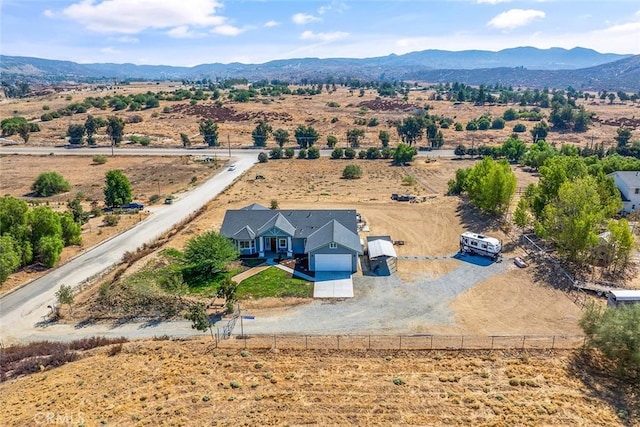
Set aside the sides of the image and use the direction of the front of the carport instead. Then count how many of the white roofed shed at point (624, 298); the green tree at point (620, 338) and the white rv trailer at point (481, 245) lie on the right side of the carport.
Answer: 0

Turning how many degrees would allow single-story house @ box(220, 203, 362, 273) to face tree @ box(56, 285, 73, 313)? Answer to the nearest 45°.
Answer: approximately 45° to its right

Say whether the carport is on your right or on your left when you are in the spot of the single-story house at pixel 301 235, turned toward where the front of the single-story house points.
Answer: on your left

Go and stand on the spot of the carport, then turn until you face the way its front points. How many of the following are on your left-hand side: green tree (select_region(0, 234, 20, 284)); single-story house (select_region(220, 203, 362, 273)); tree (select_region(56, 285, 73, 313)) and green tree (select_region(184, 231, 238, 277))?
0

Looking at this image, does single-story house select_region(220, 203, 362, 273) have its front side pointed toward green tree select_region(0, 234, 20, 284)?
no

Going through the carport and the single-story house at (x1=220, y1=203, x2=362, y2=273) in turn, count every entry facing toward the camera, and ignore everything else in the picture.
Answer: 2

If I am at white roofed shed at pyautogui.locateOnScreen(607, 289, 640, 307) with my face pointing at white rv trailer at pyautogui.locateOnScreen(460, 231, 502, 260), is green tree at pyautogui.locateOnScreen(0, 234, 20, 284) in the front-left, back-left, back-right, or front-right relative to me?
front-left

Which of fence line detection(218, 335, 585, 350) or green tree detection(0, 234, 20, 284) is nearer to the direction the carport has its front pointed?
the fence line

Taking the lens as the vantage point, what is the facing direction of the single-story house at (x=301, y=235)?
facing the viewer

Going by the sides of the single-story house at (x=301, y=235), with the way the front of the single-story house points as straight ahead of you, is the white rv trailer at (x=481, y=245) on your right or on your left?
on your left

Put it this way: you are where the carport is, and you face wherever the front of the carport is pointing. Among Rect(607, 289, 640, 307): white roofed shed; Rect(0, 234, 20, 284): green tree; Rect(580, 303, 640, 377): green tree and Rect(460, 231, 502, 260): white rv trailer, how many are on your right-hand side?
1

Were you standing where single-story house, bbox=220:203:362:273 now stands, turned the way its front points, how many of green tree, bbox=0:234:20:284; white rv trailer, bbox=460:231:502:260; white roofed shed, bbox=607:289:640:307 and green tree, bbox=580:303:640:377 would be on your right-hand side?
1

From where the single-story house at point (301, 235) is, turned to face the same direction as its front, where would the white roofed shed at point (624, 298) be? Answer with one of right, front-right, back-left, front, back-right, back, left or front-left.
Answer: front-left

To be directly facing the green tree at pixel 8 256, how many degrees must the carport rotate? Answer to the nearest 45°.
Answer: approximately 90° to its right

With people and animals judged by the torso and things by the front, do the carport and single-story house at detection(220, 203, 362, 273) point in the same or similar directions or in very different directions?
same or similar directions

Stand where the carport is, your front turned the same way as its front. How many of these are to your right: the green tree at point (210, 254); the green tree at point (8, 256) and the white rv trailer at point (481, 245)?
2

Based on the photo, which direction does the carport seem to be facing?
toward the camera

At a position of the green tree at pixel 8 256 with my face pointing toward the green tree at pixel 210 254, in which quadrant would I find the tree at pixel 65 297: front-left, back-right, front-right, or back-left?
front-right
